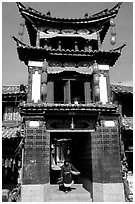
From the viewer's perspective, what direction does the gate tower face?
toward the camera
